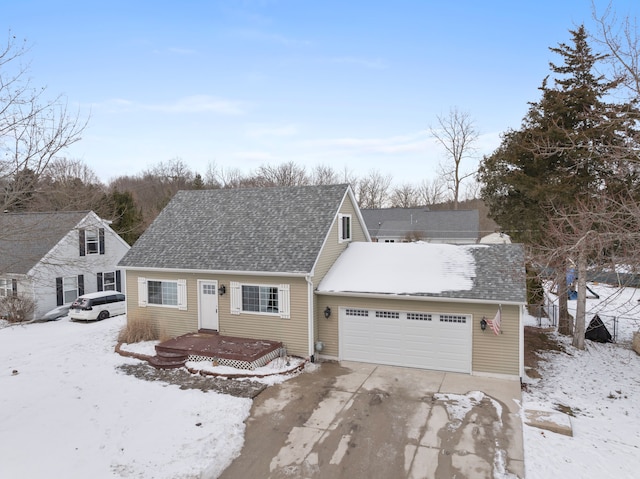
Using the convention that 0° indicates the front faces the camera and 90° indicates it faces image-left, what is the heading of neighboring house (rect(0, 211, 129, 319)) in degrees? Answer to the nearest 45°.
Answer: approximately 45°

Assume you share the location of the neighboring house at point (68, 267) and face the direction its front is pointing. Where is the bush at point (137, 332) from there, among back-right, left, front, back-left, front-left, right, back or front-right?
front-left

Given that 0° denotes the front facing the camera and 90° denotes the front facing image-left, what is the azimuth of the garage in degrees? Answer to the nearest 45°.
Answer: approximately 0°

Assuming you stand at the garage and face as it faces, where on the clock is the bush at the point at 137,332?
The bush is roughly at 3 o'clock from the garage.

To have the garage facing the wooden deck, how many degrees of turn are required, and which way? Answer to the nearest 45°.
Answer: approximately 90° to its right

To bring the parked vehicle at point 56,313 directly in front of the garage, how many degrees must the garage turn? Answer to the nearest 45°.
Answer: approximately 90° to its right

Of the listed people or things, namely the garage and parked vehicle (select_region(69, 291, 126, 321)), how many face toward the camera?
1
